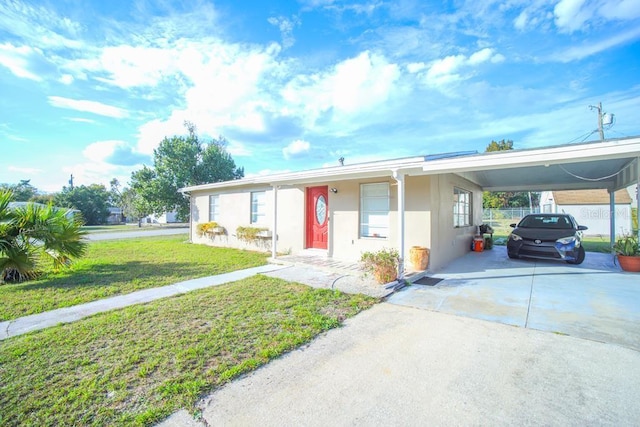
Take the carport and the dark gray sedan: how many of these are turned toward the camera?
2

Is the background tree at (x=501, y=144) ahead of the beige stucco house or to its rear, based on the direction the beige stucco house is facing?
to the rear

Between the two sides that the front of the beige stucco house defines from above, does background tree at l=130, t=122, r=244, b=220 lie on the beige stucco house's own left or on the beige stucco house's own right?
on the beige stucco house's own right

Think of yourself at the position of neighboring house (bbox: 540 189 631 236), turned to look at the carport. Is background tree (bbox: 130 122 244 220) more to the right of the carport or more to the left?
right

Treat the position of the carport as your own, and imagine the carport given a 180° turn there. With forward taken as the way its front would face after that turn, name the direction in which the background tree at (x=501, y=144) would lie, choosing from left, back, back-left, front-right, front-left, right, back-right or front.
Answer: front

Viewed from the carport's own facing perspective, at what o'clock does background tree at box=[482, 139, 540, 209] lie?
The background tree is roughly at 6 o'clock from the carport.

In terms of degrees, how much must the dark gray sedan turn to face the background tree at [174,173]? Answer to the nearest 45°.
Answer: approximately 90° to its right

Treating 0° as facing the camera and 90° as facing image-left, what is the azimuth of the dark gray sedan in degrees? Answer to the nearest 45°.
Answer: approximately 0°

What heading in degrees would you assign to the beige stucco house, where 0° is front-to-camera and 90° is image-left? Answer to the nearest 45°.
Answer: approximately 45°

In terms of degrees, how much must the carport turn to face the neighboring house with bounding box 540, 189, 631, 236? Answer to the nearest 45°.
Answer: approximately 180°

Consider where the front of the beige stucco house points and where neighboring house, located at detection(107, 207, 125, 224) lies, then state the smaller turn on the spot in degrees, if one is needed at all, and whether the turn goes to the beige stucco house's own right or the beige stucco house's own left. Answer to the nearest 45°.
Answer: approximately 90° to the beige stucco house's own right
